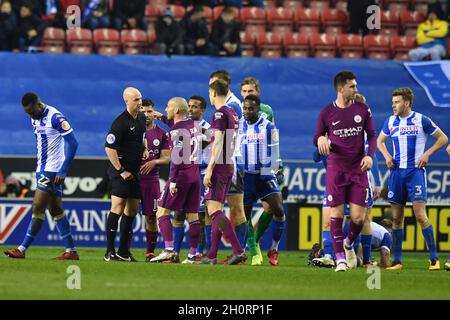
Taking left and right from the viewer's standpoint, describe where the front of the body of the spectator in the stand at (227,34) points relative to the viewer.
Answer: facing the viewer

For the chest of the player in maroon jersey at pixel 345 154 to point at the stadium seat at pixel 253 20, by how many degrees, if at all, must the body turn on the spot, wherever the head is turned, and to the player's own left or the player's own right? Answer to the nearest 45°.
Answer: approximately 180°

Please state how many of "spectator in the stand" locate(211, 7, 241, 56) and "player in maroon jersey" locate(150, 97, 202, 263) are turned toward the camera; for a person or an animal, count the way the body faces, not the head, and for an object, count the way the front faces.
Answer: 1

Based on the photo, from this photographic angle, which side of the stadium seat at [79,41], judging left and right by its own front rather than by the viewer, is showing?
front

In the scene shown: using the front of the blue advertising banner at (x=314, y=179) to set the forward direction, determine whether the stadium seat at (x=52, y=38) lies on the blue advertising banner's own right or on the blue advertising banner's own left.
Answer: on the blue advertising banner's own right

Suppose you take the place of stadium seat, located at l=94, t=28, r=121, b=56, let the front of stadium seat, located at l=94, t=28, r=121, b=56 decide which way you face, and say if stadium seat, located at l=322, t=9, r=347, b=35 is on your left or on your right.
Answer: on your left

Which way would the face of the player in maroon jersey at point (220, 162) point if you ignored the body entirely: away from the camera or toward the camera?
away from the camera

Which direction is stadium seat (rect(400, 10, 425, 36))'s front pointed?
toward the camera

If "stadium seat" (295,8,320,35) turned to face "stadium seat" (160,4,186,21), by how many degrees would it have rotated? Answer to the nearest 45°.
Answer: approximately 90° to its right

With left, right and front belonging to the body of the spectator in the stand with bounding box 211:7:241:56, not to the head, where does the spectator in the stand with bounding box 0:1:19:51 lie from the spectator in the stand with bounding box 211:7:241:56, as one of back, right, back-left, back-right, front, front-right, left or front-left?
right

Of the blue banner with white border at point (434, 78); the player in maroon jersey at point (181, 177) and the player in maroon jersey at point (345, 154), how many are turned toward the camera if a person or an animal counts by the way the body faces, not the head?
2

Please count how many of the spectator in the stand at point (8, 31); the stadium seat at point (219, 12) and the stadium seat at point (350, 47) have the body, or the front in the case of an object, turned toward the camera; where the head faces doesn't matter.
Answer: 3
